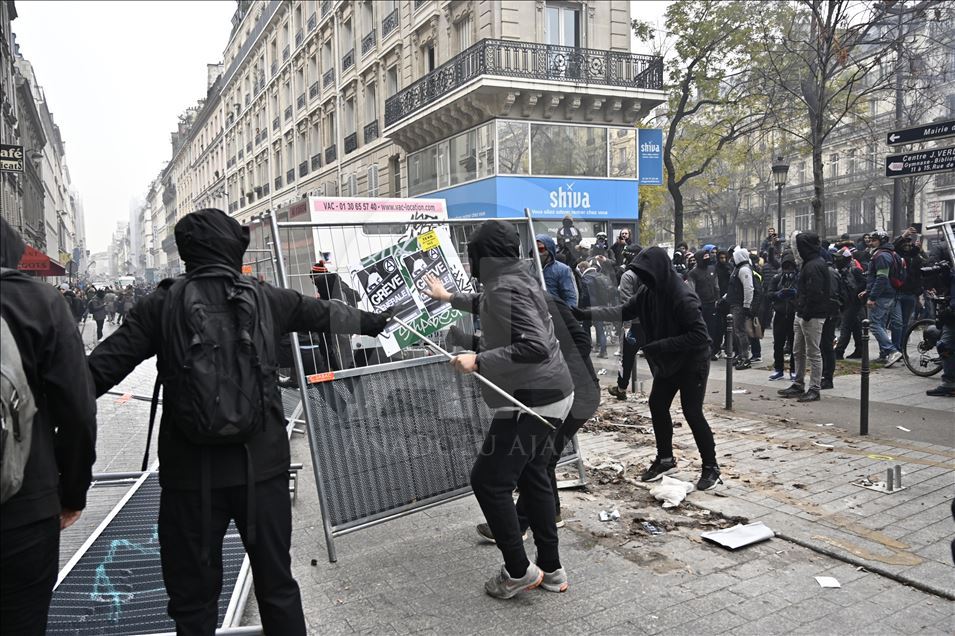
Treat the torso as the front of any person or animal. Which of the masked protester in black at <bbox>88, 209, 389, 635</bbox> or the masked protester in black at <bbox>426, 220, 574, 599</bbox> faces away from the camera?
the masked protester in black at <bbox>88, 209, 389, 635</bbox>

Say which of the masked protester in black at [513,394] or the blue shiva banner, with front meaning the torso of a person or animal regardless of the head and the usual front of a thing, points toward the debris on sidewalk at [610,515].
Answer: the blue shiva banner

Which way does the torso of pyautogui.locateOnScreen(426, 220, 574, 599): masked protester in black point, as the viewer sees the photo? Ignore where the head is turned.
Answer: to the viewer's left

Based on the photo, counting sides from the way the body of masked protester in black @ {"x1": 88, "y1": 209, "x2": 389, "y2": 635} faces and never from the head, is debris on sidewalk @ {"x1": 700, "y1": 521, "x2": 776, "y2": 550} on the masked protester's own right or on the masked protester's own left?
on the masked protester's own right

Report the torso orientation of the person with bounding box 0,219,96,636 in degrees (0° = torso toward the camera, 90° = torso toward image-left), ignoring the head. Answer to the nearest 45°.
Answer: approximately 180°

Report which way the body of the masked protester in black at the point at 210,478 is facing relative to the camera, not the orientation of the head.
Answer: away from the camera

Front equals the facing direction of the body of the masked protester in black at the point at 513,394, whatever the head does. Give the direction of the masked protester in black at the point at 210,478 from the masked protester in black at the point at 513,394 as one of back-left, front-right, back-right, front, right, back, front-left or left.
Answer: front-left

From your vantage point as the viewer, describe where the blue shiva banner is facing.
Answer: facing the viewer

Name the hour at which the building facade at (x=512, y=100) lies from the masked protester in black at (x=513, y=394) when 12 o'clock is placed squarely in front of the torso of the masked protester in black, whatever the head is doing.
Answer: The building facade is roughly at 3 o'clock from the masked protester in black.

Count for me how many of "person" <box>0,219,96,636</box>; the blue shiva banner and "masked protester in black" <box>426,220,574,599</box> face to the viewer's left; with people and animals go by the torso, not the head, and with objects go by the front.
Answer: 1
